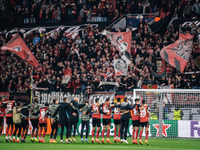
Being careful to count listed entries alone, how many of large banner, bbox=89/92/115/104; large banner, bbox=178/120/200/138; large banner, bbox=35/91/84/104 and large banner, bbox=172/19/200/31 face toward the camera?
4

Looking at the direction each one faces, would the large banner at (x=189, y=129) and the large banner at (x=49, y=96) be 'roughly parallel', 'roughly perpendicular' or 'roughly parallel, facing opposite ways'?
roughly parallel

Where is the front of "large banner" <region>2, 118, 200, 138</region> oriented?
toward the camera

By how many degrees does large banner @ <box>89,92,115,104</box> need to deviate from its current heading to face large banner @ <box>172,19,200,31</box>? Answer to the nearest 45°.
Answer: approximately 135° to its left

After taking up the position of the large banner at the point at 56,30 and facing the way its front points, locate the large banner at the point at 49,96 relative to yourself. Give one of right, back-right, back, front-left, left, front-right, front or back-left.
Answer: front

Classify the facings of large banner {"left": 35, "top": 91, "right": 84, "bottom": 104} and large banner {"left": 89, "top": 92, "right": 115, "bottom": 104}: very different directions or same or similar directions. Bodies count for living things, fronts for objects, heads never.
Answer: same or similar directions

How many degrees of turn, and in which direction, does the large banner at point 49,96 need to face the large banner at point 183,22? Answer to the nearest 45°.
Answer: approximately 90° to its left

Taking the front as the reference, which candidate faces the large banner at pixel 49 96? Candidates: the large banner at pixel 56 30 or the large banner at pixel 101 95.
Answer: the large banner at pixel 56 30

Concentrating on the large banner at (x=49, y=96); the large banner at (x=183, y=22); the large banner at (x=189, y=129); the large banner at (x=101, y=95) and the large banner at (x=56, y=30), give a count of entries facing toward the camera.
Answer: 5

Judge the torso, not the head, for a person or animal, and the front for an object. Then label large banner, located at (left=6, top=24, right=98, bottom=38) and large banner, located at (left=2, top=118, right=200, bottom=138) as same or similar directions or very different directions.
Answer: same or similar directions

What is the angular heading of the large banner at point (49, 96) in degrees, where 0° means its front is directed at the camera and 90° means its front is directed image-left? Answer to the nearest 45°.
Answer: approximately 0°

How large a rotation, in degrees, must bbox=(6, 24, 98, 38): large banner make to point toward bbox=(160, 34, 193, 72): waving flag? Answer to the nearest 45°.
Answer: approximately 45° to its left

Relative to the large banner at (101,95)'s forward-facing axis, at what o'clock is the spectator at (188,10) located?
The spectator is roughly at 8 o'clock from the large banner.

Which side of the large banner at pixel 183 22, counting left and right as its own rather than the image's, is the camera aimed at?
front

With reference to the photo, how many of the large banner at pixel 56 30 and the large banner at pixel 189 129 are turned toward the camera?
2

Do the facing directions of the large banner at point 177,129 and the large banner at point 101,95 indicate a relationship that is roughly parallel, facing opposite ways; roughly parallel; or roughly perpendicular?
roughly parallel
